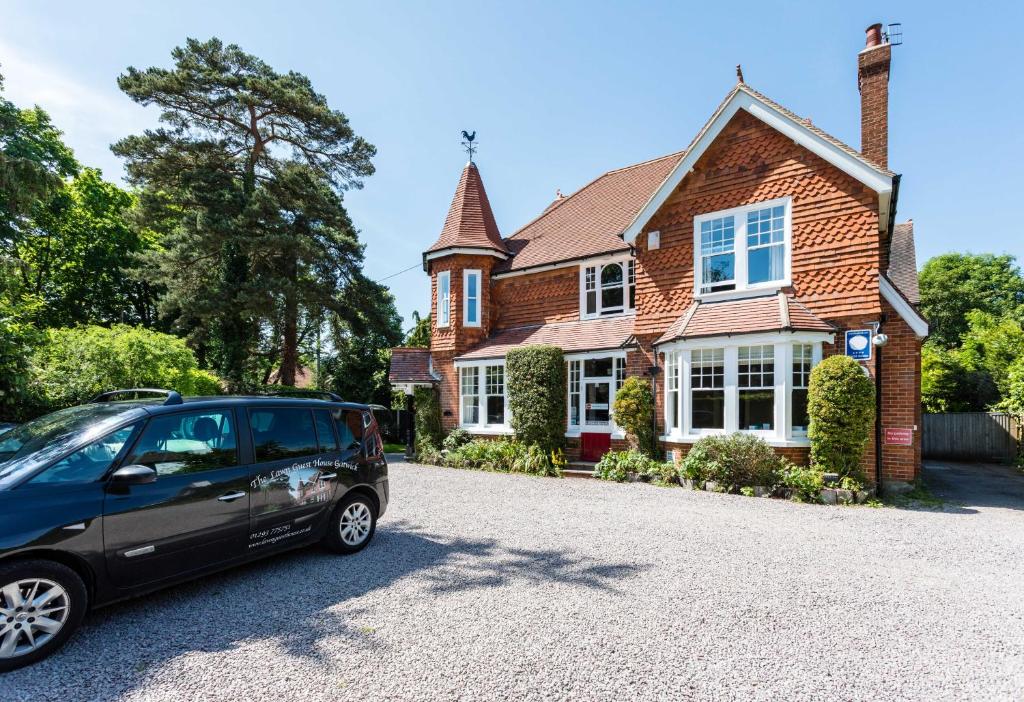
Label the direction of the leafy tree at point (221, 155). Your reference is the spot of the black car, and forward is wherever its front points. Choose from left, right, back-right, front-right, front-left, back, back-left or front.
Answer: back-right

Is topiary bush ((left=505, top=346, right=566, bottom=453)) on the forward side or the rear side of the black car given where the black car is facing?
on the rear side

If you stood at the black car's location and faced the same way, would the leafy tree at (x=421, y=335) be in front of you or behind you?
behind

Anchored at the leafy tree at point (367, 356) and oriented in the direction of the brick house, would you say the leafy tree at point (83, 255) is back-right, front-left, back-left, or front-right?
back-right

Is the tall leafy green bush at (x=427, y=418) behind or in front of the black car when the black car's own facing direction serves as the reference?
behind

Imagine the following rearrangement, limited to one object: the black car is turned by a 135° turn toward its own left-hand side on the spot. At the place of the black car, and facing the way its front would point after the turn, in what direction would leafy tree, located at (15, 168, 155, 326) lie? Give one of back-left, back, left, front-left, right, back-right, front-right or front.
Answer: left
